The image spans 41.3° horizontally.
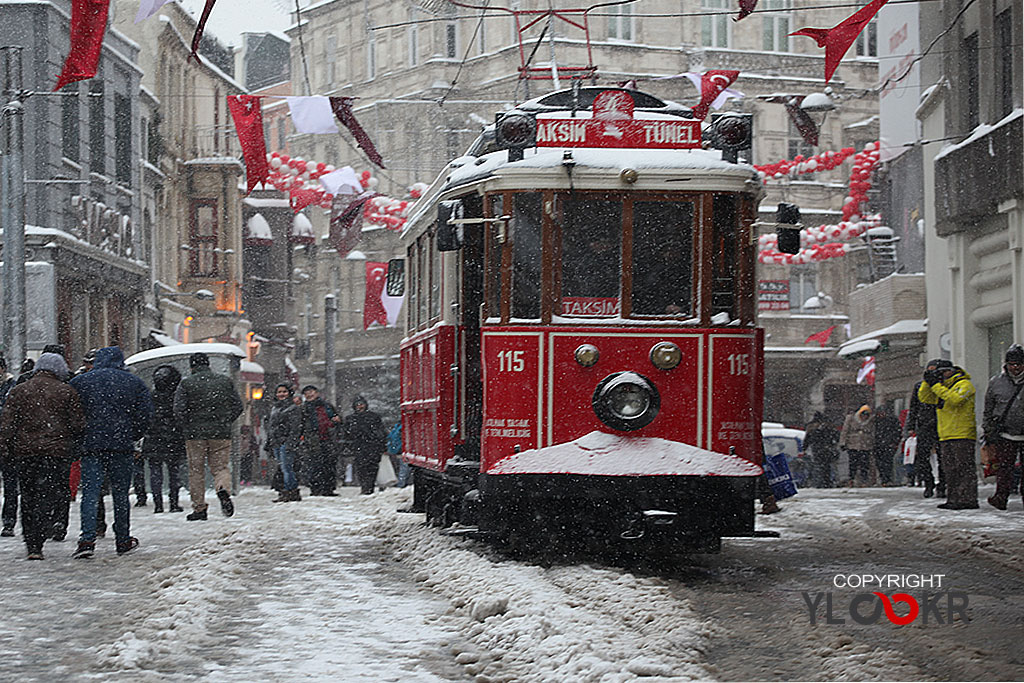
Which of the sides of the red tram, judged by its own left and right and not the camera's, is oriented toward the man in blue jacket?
right

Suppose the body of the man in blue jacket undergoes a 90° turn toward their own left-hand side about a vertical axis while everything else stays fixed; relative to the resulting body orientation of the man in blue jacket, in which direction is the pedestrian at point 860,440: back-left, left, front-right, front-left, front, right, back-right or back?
back-right

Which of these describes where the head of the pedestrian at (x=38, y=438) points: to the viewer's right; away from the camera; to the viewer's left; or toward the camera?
away from the camera

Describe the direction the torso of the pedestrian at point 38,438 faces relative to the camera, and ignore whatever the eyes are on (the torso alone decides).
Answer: away from the camera

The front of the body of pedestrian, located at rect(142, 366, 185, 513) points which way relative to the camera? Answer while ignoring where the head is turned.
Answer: away from the camera

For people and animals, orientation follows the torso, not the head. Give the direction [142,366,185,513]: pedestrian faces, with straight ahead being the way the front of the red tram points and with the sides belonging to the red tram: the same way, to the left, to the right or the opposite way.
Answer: the opposite way

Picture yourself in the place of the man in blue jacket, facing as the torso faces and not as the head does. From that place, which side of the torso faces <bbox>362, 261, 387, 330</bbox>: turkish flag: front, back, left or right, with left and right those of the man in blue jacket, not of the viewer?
front

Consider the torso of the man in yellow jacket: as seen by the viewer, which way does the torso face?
to the viewer's left

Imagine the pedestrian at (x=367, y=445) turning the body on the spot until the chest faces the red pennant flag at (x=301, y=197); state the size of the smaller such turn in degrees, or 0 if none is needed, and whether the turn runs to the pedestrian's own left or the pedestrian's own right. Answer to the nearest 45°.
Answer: approximately 180°

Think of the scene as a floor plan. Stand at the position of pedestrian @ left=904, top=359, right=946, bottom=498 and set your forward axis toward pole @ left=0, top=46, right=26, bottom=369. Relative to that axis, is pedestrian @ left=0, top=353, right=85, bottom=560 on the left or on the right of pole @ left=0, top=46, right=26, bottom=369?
left

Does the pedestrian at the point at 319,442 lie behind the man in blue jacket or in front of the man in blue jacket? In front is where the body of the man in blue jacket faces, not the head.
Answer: in front
